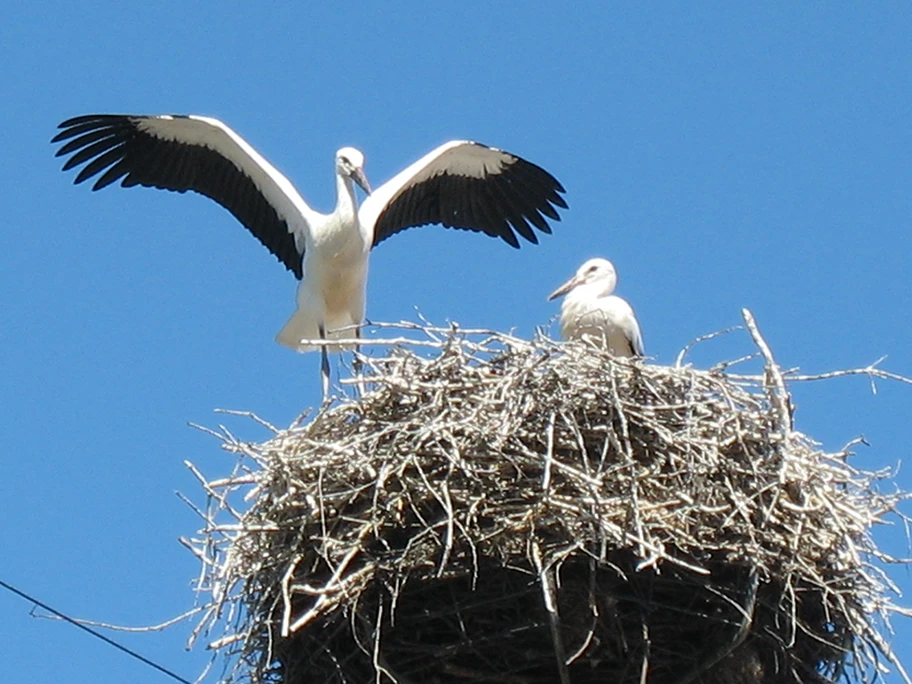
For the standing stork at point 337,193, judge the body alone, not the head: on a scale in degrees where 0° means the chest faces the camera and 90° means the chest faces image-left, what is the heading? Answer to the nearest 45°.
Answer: approximately 315°

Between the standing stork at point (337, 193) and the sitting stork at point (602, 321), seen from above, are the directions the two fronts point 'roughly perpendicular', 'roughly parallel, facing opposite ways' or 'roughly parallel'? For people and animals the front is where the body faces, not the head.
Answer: roughly perpendicular
